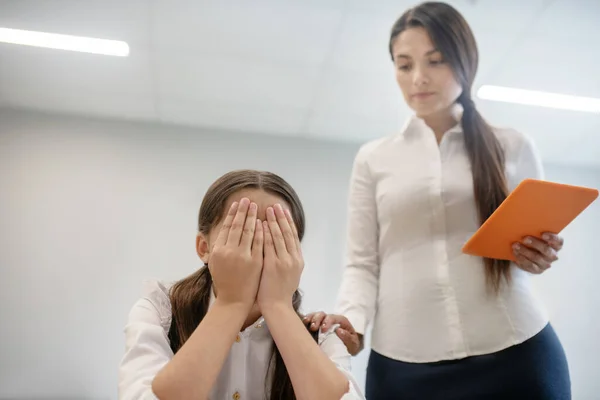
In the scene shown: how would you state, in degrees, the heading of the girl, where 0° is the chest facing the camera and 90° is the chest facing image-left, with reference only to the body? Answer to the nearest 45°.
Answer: approximately 0°

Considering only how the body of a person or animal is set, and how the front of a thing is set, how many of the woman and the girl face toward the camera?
2

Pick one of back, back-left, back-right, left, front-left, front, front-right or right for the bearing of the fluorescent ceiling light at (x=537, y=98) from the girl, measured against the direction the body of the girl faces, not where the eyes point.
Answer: back-left
